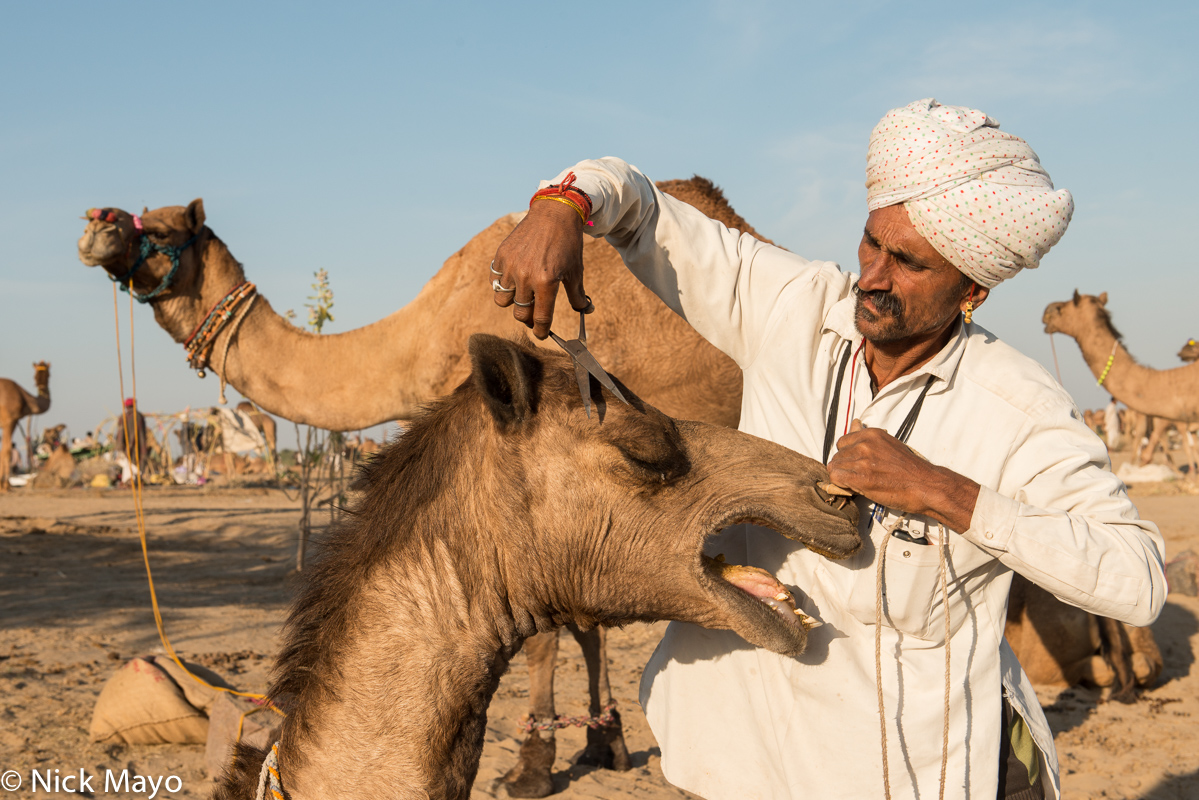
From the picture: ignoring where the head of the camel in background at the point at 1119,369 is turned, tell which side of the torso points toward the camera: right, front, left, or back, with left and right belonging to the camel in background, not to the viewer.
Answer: left

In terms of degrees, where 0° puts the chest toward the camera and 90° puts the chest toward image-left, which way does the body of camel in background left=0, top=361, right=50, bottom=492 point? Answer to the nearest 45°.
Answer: approximately 270°

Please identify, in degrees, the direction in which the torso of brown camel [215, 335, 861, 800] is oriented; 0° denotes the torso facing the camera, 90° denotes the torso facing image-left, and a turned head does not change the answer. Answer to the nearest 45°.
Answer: approximately 270°

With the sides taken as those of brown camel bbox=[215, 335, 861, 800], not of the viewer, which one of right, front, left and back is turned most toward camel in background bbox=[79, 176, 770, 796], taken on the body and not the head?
left

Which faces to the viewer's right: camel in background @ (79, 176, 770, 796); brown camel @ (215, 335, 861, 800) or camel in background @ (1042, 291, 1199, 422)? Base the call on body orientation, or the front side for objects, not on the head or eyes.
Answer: the brown camel

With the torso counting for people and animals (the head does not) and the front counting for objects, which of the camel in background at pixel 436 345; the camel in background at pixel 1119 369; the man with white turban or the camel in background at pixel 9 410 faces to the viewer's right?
the camel in background at pixel 9 410

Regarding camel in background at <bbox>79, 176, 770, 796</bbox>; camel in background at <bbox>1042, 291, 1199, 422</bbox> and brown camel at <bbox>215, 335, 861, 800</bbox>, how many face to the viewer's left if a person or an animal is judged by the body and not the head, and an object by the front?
2

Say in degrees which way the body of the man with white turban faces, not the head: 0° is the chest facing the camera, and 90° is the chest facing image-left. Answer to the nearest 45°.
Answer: approximately 45°

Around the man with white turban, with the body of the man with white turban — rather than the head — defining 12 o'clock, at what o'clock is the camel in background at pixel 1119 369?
The camel in background is roughly at 5 o'clock from the man with white turban.
